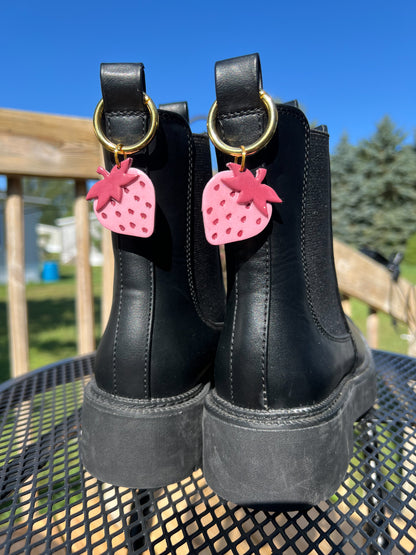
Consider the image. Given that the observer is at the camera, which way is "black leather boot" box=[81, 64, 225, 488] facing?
facing away from the viewer and to the right of the viewer

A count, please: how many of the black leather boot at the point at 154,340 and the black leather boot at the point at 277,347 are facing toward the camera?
0

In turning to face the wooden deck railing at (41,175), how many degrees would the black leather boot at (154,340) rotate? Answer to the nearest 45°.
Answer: approximately 90° to its left

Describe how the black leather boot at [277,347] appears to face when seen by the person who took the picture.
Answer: facing away from the viewer and to the right of the viewer

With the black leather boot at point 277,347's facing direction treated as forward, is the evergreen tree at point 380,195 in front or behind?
in front
